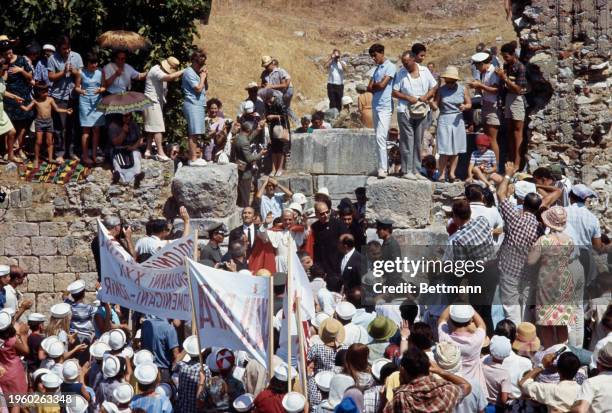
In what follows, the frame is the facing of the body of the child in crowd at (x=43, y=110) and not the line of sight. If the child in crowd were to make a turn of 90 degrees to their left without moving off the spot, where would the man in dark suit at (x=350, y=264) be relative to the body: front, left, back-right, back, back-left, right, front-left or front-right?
front-right

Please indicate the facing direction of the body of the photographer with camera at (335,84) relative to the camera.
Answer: toward the camera

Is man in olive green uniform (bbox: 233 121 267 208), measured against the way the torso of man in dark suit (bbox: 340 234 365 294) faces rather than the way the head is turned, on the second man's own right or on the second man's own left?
on the second man's own right

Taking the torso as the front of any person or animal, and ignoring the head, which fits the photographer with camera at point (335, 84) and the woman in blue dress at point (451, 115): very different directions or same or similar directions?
same or similar directions

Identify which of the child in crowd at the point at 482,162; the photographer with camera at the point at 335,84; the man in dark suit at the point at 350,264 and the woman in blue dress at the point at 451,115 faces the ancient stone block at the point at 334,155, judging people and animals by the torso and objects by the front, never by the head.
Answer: the photographer with camera

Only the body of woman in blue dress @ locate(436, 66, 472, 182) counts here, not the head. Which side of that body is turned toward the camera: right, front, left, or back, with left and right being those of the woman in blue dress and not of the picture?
front

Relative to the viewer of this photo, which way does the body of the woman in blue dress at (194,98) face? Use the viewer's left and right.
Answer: facing to the right of the viewer

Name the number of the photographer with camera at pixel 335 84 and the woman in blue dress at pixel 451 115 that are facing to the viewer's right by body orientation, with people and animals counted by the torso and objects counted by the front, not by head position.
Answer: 0

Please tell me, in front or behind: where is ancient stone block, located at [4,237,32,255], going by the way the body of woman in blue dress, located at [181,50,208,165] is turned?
behind

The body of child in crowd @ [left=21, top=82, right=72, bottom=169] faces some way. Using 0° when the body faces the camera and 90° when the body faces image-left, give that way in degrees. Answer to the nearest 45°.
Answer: approximately 0°

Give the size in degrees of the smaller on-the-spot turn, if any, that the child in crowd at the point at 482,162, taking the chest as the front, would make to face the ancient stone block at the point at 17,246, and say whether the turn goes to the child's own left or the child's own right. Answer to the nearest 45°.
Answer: approximately 90° to the child's own right

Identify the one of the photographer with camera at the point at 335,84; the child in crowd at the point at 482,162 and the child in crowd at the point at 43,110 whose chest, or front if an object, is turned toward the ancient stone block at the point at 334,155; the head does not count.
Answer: the photographer with camera
